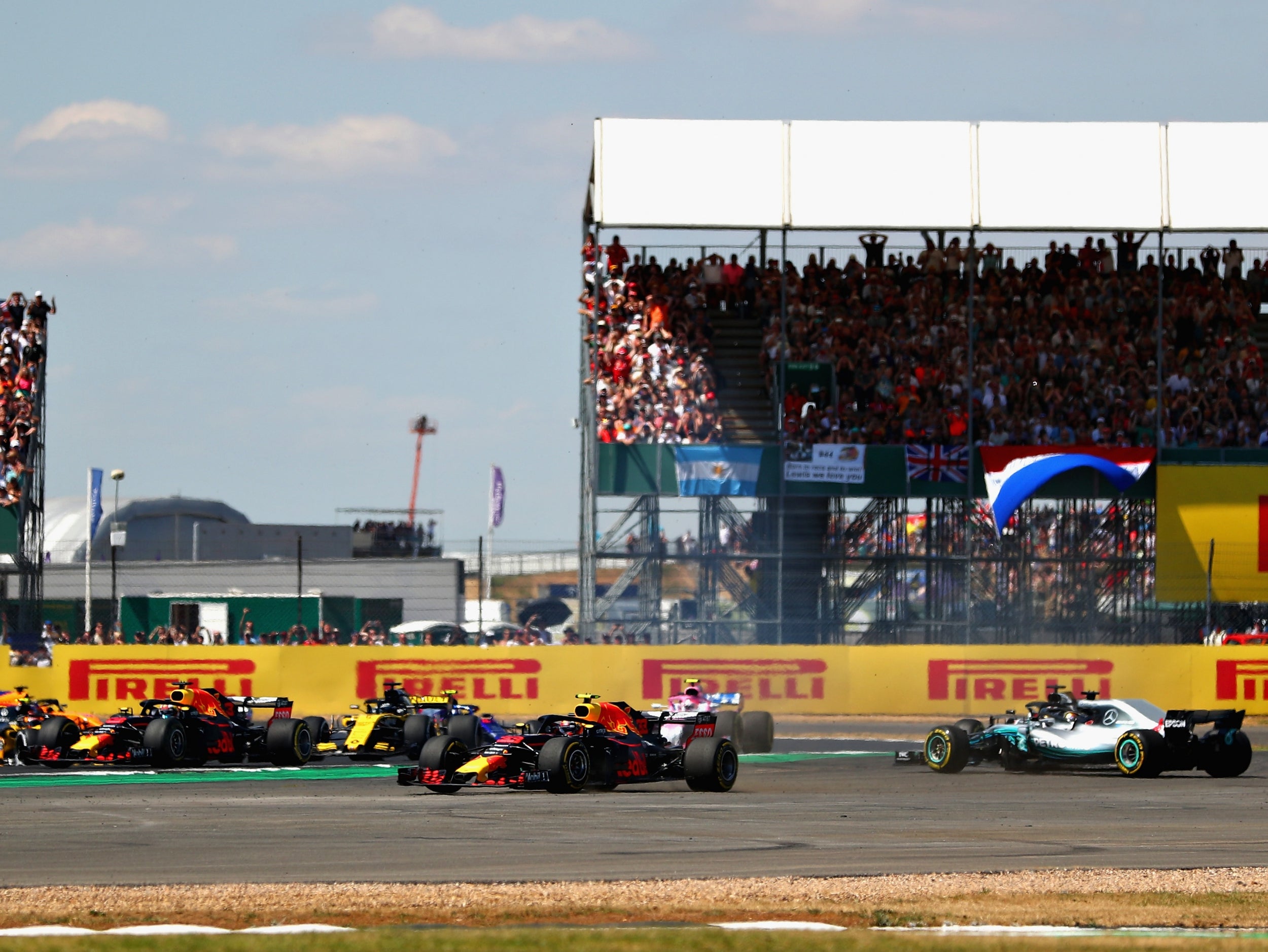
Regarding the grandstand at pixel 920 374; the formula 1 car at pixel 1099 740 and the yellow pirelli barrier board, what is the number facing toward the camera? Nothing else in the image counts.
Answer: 2

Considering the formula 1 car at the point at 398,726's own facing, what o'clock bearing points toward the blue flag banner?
The blue flag banner is roughly at 4 o'clock from the formula 1 car.

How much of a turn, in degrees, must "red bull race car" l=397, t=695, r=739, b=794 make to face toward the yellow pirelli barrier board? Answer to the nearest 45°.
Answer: approximately 135° to its right

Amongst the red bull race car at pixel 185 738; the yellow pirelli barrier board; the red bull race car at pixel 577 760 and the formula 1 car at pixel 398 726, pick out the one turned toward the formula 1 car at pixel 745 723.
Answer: the yellow pirelli barrier board

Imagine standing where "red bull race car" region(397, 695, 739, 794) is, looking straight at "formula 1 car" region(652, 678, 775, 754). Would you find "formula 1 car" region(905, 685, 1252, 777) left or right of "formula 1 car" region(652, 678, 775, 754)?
right

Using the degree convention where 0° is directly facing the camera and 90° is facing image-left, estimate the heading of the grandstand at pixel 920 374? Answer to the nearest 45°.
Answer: approximately 0°

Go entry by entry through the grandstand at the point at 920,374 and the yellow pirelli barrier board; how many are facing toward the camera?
2

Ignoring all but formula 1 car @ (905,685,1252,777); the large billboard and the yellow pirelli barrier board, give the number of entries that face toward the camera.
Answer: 2

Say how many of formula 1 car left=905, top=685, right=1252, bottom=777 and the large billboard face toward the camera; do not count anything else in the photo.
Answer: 1
